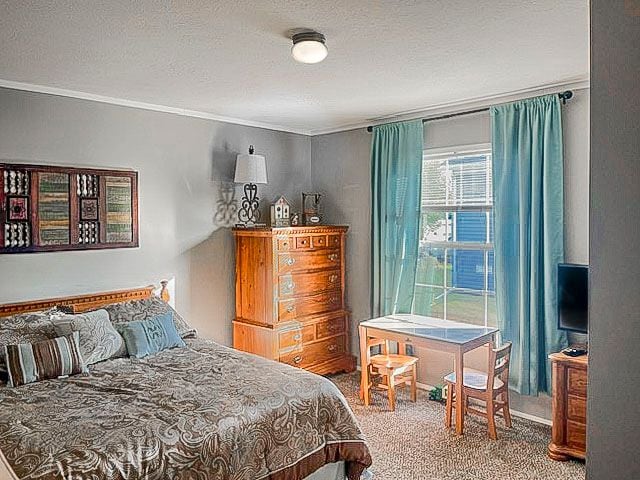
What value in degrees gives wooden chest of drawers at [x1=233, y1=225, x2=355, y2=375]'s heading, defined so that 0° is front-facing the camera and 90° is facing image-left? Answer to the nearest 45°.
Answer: approximately 315°

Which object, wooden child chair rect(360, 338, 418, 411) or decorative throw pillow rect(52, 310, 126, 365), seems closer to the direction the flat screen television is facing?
the decorative throw pillow

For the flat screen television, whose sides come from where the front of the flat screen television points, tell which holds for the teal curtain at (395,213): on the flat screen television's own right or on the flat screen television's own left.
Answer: on the flat screen television's own right

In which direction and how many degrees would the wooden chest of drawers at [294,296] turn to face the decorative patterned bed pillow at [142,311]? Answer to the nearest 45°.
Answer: approximately 90° to its right

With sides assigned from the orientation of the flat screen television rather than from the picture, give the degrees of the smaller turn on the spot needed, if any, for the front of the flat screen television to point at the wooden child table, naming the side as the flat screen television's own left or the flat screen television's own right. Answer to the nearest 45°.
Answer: approximately 45° to the flat screen television's own right

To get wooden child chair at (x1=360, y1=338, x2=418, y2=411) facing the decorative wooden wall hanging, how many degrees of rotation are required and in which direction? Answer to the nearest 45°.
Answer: approximately 135° to its right

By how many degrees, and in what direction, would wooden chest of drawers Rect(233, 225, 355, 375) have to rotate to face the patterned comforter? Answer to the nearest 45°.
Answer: approximately 45° to its right
